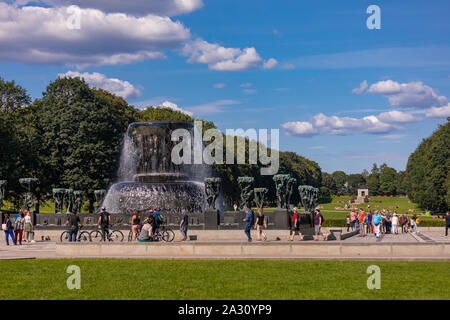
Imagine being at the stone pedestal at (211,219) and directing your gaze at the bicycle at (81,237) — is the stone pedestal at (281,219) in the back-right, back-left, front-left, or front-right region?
back-left
